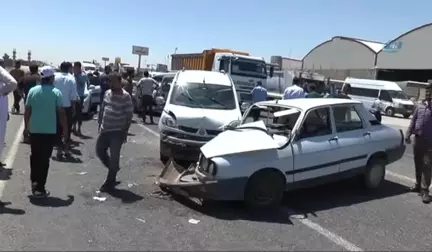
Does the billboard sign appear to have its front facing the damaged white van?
yes

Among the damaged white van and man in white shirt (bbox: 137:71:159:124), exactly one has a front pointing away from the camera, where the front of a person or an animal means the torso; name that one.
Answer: the man in white shirt

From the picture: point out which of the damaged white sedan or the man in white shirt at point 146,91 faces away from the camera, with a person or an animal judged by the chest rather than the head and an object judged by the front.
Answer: the man in white shirt

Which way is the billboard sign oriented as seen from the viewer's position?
toward the camera

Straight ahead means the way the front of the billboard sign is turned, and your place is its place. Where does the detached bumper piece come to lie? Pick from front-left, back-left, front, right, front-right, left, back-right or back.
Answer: front

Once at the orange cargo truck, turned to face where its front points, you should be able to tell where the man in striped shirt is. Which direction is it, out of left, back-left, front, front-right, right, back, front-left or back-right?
front-right

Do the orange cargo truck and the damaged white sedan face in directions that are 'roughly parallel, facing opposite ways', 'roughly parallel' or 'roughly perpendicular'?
roughly perpendicular

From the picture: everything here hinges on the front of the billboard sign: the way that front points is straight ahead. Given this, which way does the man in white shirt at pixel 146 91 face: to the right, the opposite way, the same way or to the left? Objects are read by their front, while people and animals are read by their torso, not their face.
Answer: the opposite way

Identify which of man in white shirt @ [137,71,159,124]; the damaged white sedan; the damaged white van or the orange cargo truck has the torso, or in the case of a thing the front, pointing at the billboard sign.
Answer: the man in white shirt

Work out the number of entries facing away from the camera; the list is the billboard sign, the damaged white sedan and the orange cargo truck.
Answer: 0

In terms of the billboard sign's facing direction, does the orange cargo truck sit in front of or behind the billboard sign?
in front

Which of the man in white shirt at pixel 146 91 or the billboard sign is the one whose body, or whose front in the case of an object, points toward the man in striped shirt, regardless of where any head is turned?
the billboard sign

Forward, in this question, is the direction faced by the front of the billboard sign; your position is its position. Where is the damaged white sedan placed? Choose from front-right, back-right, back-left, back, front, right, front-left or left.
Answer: front

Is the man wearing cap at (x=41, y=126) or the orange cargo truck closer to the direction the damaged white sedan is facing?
the man wearing cap

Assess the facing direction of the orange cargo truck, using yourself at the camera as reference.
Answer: facing the viewer and to the right of the viewer

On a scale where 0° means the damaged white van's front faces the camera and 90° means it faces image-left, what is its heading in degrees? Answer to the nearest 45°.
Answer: approximately 0°

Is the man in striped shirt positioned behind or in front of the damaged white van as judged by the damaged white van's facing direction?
in front

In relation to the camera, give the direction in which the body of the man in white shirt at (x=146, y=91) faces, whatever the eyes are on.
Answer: away from the camera

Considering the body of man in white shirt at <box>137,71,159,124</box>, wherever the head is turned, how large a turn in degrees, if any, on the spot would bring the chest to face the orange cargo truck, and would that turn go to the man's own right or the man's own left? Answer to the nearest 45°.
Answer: approximately 45° to the man's own right
